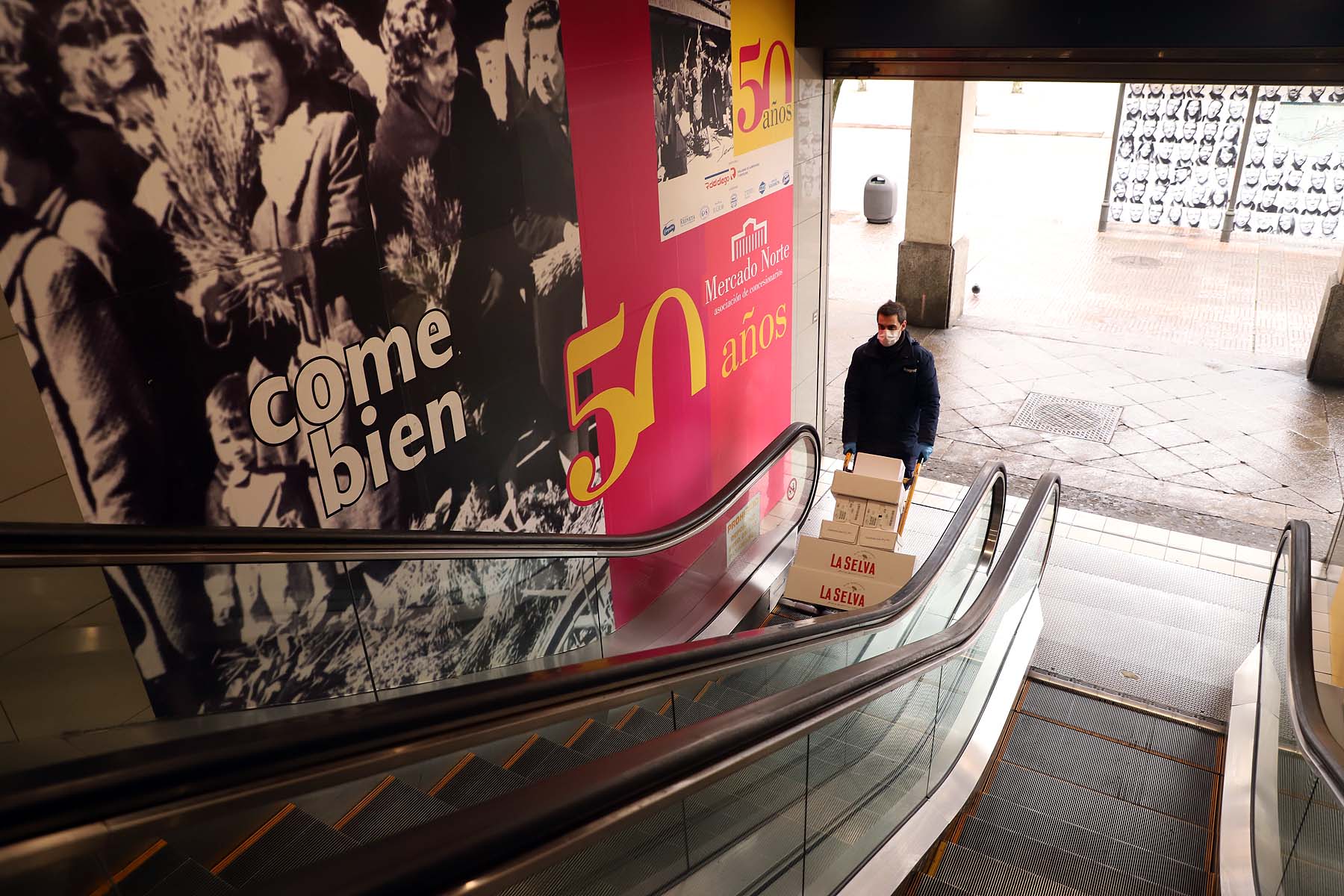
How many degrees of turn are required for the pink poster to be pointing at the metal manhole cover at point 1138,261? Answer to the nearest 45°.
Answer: approximately 90° to its left

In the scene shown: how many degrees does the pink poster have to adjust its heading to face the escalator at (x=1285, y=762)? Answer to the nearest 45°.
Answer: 0° — it already faces it

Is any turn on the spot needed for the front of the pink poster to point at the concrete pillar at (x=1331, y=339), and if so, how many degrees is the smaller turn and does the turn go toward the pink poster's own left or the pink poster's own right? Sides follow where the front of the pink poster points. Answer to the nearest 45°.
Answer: approximately 90° to the pink poster's own left

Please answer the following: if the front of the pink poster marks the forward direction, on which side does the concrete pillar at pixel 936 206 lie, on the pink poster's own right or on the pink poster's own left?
on the pink poster's own left

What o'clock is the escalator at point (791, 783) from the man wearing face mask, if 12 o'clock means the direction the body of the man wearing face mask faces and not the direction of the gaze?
The escalator is roughly at 12 o'clock from the man wearing face mask.

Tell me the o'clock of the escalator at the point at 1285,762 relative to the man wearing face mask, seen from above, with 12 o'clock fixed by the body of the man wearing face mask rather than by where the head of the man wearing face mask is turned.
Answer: The escalator is roughly at 11 o'clock from the man wearing face mask.

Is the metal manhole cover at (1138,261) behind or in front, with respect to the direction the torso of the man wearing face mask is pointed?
behind
